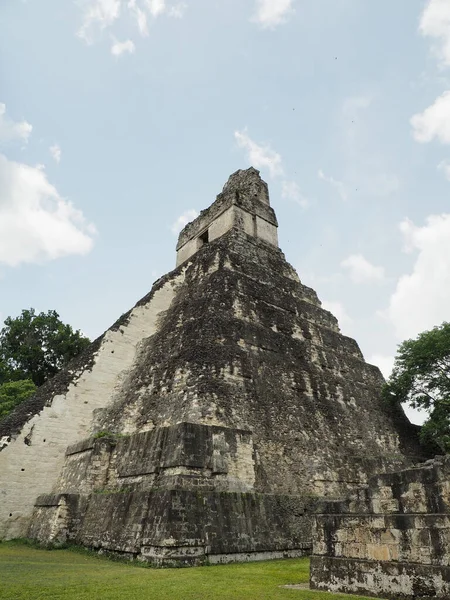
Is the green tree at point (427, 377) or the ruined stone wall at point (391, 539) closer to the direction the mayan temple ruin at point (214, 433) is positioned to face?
the ruined stone wall

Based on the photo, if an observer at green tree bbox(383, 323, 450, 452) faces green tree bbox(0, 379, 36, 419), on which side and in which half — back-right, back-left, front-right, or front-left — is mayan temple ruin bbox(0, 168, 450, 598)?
front-left

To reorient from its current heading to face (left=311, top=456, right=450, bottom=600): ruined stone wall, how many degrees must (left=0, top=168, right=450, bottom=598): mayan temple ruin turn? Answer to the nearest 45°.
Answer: approximately 90° to its left

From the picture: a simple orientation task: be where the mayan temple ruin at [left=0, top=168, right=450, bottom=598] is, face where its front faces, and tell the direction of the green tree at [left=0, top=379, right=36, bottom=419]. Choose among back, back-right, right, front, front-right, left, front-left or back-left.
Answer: right

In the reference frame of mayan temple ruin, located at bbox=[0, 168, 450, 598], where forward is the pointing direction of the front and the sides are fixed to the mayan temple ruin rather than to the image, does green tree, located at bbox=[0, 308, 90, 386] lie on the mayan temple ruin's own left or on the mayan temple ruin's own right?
on the mayan temple ruin's own right

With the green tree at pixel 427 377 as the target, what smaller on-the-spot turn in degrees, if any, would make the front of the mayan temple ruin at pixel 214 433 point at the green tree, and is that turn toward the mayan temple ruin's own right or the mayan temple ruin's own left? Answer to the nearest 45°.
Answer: approximately 135° to the mayan temple ruin's own left
